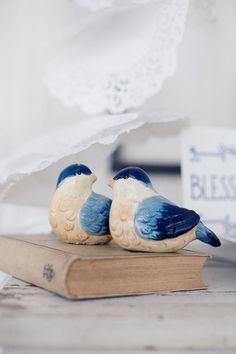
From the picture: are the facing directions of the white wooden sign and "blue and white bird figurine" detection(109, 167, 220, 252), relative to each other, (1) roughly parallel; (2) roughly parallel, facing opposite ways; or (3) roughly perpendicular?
roughly perpendicular

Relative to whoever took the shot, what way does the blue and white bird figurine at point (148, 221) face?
facing to the left of the viewer

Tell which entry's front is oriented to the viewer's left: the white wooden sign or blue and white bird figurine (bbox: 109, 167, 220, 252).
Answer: the blue and white bird figurine

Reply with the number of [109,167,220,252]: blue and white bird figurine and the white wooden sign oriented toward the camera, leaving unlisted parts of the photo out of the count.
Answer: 1

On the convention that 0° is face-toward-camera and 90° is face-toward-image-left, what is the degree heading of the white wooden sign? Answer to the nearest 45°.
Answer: approximately 0°
